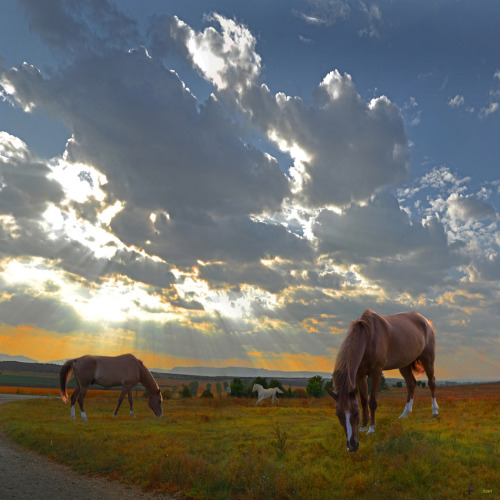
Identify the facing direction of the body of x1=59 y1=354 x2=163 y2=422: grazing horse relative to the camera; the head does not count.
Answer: to the viewer's right

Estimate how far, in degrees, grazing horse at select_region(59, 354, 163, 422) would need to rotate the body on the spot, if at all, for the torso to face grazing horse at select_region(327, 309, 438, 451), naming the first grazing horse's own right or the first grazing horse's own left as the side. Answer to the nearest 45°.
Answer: approximately 45° to the first grazing horse's own right

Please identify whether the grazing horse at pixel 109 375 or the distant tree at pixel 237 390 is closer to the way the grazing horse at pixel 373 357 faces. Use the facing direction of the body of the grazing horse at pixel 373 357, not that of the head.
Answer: the grazing horse

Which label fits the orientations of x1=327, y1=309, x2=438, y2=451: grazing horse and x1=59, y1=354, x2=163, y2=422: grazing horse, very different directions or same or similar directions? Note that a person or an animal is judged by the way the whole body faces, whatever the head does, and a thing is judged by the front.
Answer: very different directions

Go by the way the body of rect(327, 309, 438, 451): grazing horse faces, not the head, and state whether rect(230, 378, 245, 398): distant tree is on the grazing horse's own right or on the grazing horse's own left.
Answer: on the grazing horse's own right

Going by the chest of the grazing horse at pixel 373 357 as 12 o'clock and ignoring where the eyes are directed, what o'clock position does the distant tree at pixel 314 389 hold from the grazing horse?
The distant tree is roughly at 4 o'clock from the grazing horse.

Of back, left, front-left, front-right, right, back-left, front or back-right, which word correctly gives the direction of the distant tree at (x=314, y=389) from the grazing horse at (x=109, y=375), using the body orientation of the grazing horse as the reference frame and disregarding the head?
front-left

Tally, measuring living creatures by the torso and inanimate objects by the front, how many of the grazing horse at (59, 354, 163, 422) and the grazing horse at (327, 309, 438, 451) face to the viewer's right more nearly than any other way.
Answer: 1

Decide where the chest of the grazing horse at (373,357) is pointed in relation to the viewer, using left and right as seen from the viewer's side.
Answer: facing the viewer and to the left of the viewer
